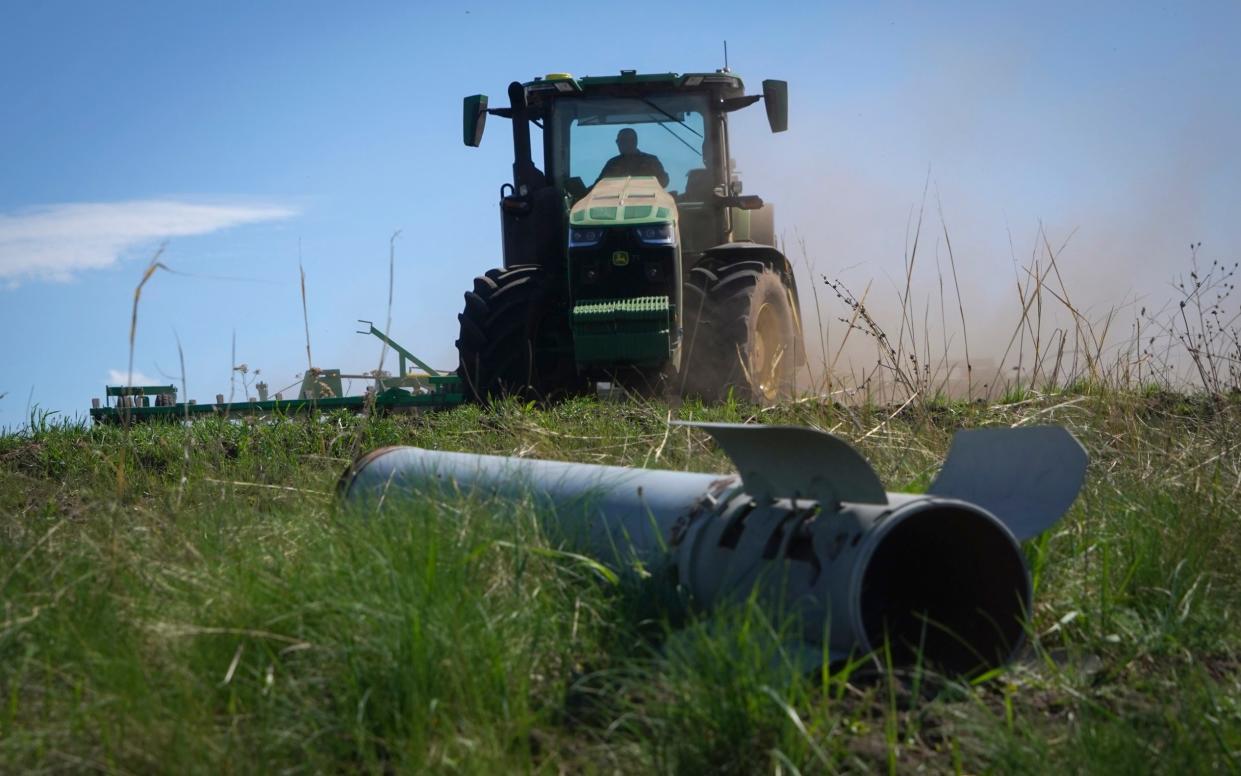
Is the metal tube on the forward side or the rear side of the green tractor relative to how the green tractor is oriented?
on the forward side

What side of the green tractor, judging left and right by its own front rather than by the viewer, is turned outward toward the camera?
front
